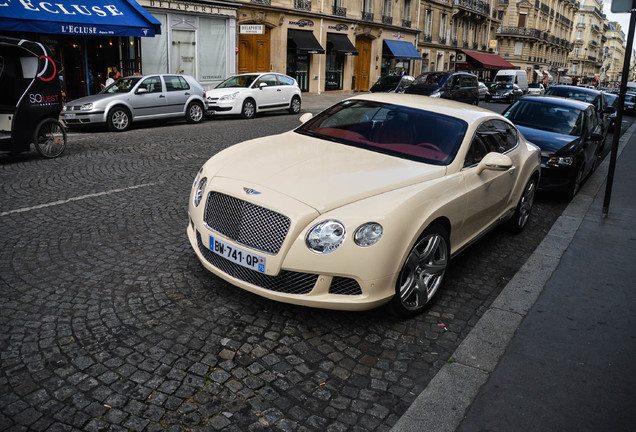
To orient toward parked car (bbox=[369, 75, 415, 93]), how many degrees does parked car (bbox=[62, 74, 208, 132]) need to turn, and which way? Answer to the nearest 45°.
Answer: approximately 180°

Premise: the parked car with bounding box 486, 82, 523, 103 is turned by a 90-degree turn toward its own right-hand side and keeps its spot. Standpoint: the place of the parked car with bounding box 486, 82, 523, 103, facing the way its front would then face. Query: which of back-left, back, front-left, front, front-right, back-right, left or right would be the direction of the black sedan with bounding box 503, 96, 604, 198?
back-left

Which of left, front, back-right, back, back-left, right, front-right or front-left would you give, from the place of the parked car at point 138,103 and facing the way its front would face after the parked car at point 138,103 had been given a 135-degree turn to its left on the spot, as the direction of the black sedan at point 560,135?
front-right

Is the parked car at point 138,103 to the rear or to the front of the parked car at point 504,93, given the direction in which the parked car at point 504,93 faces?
to the front

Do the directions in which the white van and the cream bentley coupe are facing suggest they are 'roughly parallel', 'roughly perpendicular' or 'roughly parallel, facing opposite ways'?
roughly parallel

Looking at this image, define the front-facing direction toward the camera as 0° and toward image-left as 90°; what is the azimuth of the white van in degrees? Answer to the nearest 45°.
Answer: approximately 45°

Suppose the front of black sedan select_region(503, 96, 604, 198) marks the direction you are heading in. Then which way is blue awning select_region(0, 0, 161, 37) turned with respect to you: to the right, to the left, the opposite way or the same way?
to the left

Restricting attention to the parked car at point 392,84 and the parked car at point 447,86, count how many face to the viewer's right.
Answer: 0

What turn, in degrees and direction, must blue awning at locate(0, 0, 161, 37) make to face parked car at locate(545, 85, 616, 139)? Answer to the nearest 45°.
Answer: approximately 45° to its left

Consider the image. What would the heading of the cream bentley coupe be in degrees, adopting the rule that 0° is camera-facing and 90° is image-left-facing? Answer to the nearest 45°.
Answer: approximately 45°

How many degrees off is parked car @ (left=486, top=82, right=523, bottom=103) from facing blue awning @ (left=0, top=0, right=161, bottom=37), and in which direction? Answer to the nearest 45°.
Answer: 0° — it already faces it

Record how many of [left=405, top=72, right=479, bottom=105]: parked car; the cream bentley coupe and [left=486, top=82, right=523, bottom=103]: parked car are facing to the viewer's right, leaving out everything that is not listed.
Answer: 0

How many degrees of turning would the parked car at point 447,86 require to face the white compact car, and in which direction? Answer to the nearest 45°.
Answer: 0° — it already faces it

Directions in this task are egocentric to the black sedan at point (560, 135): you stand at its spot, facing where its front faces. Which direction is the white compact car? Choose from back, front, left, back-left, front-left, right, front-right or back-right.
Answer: right

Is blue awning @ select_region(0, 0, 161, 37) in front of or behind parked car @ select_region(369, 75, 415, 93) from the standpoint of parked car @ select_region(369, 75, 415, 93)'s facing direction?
in front

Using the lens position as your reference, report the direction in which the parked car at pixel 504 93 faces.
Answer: facing the viewer and to the left of the viewer
